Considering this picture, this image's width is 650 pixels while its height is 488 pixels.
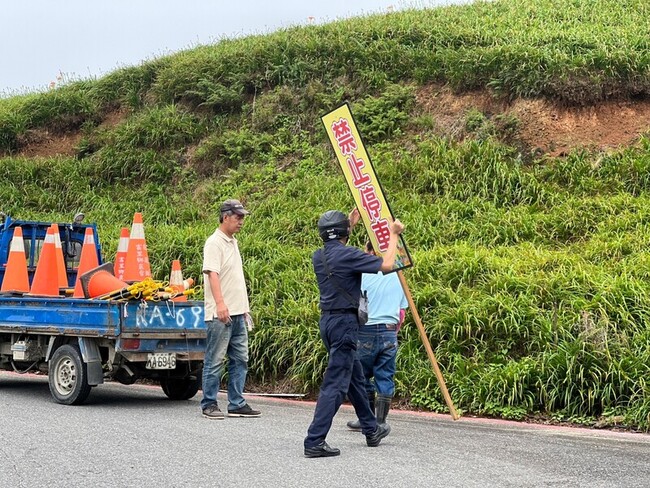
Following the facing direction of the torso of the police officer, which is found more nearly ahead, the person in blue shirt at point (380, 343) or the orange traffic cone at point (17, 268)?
the person in blue shirt

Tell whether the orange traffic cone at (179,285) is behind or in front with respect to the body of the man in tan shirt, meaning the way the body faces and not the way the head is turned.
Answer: behind

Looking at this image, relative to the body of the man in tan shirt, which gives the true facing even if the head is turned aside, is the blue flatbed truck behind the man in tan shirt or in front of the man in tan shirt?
behind

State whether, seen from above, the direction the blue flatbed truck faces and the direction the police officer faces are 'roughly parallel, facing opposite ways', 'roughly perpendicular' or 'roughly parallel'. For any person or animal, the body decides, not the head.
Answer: roughly perpendicular

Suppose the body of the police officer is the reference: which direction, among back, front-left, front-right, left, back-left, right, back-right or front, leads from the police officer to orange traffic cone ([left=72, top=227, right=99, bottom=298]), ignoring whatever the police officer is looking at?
left

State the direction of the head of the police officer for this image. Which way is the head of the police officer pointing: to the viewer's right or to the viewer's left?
to the viewer's right

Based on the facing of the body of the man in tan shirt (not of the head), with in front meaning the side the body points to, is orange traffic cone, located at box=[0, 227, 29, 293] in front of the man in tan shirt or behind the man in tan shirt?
behind

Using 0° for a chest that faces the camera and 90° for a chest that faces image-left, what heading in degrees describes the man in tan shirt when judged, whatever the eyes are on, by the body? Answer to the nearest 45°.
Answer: approximately 315°

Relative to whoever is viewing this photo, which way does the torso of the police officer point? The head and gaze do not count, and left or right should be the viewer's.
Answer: facing away from the viewer and to the right of the viewer

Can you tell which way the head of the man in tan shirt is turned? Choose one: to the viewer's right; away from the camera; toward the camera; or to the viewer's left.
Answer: to the viewer's right

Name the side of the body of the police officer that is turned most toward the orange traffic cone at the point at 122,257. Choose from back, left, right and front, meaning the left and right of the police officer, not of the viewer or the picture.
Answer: left
